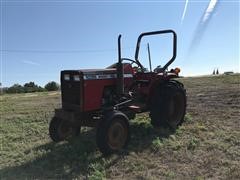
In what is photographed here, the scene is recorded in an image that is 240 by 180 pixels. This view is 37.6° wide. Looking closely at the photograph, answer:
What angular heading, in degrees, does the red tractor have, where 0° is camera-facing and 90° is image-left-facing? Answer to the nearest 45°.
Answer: approximately 45°

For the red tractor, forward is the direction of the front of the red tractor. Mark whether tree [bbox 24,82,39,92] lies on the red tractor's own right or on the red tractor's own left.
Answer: on the red tractor's own right

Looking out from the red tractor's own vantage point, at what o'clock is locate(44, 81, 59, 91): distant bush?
The distant bush is roughly at 4 o'clock from the red tractor.

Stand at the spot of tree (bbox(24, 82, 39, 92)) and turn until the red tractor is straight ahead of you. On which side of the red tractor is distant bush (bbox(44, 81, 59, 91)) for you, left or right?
left

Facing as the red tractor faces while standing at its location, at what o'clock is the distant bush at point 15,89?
The distant bush is roughly at 4 o'clock from the red tractor.

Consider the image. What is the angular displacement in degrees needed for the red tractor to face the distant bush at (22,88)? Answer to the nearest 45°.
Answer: approximately 135° to its right
